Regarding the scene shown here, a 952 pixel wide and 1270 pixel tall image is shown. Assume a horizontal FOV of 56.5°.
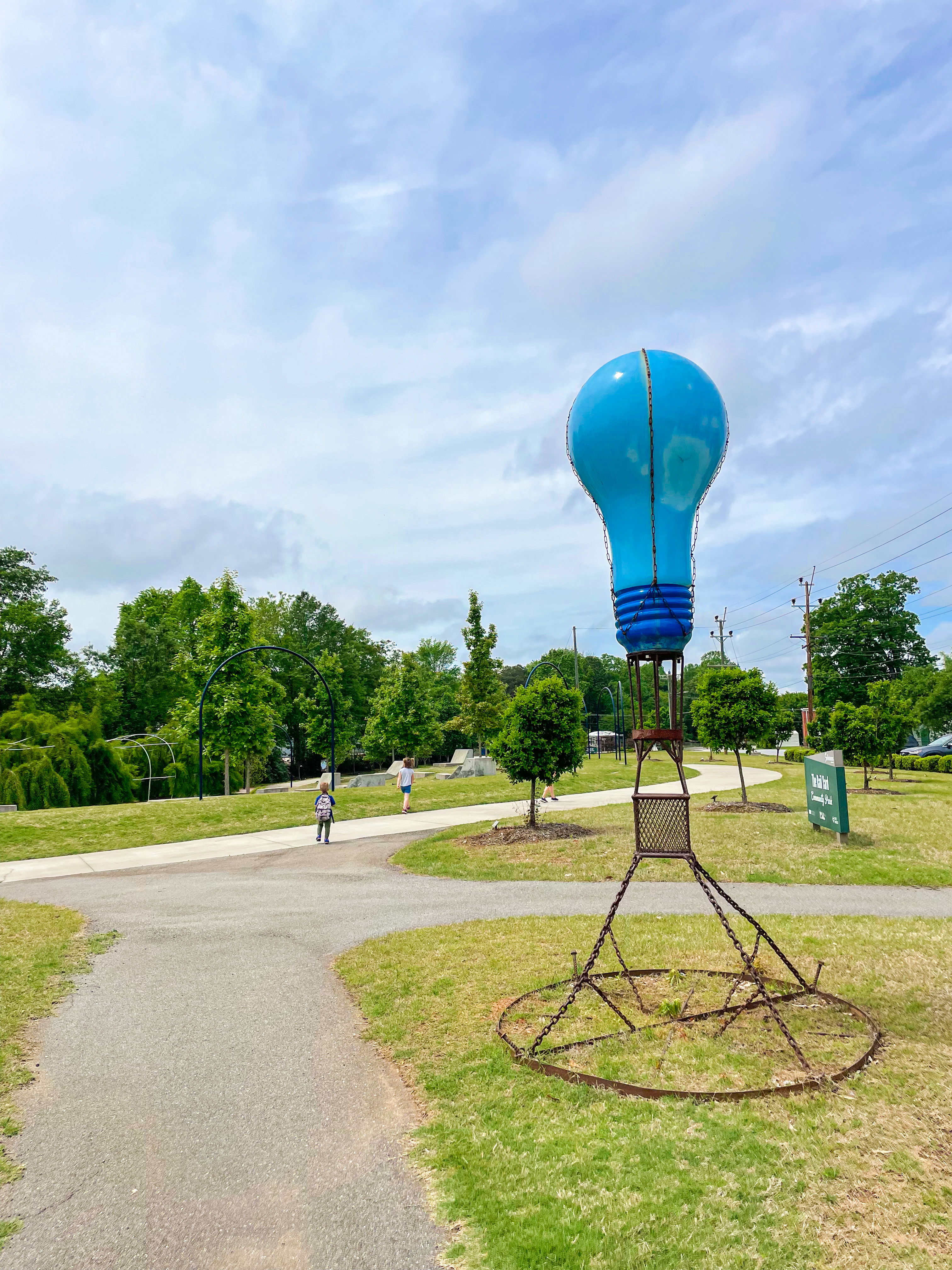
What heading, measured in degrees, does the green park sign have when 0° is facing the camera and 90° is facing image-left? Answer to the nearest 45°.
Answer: approximately 45°

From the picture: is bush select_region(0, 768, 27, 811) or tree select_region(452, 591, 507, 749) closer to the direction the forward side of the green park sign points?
the bush

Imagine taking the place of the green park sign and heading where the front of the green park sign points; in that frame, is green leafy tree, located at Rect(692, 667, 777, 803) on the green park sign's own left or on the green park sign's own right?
on the green park sign's own right

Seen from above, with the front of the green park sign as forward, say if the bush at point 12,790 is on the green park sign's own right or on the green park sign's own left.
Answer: on the green park sign's own right

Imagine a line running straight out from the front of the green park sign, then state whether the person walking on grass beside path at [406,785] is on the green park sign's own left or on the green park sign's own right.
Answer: on the green park sign's own right

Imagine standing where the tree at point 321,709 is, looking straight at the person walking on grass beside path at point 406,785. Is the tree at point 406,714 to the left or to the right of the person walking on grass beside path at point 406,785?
left

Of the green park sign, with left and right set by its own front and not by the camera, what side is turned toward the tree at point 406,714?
right

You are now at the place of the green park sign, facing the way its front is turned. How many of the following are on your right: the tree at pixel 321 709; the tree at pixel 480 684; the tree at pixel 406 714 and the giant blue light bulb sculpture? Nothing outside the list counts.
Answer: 3
